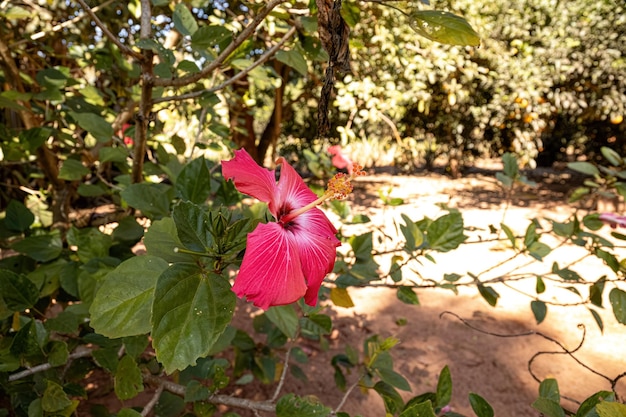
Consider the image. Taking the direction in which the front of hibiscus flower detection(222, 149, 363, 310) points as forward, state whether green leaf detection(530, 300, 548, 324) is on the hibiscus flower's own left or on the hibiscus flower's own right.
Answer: on the hibiscus flower's own left

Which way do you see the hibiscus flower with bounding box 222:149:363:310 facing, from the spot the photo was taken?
facing the viewer and to the right of the viewer
